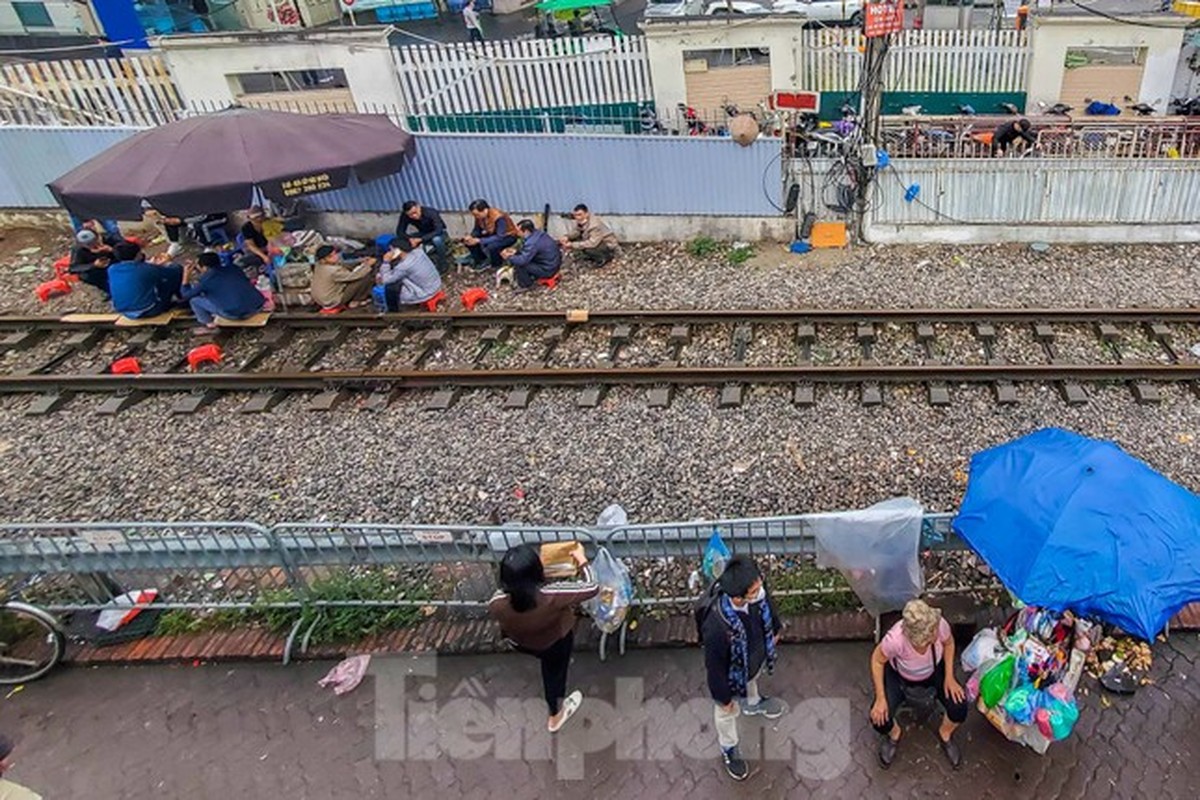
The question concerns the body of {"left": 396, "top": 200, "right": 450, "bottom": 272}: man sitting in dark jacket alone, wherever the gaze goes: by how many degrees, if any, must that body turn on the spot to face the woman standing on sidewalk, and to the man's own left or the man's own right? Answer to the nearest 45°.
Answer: approximately 45° to the man's own left

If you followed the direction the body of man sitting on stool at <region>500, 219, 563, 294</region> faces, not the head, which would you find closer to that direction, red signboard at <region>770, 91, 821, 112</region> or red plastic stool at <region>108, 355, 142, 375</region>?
the red plastic stool

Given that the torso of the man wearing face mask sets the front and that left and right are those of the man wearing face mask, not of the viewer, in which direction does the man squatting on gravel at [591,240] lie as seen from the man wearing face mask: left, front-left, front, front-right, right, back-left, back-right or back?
back-left

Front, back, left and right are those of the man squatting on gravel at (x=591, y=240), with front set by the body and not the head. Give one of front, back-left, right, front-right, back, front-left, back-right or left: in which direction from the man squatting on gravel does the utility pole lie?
back-left

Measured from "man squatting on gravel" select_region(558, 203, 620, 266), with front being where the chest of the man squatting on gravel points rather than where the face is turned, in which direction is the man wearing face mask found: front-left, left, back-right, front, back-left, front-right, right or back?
front-left

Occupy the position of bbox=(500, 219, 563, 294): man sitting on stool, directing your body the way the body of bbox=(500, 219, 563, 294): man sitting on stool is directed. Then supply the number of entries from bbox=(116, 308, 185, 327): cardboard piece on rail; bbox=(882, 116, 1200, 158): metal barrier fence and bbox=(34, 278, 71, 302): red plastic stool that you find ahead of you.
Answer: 2

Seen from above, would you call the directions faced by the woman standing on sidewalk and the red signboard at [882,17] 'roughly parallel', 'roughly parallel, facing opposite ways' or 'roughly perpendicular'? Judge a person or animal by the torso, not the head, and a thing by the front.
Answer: roughly parallel, facing opposite ways

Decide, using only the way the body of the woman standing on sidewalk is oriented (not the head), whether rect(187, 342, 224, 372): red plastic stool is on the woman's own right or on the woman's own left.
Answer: on the woman's own left

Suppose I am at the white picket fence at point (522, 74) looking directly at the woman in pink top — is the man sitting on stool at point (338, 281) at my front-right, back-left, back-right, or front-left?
front-right

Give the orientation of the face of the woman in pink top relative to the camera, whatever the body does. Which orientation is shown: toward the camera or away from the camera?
toward the camera

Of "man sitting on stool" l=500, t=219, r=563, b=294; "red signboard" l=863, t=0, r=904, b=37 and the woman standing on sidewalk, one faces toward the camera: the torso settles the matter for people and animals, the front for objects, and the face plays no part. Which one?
the red signboard

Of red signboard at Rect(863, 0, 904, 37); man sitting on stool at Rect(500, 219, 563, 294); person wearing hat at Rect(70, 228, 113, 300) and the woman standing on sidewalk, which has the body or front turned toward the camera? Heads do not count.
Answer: the red signboard

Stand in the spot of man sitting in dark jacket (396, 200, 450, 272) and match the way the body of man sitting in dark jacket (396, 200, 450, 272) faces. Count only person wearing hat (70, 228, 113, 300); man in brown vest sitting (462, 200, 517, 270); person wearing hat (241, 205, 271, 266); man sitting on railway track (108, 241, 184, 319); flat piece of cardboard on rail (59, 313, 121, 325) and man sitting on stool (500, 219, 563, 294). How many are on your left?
2

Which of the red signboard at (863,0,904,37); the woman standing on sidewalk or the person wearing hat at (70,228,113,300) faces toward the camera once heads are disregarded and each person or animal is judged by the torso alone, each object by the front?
the red signboard

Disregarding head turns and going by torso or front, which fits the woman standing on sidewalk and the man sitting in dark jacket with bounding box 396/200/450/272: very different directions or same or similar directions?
very different directions

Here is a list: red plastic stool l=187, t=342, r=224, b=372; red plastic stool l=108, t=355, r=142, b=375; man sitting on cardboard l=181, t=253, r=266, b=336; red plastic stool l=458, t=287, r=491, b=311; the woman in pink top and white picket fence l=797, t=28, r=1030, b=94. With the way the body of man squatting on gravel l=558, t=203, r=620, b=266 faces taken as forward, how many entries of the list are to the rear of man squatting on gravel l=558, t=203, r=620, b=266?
1

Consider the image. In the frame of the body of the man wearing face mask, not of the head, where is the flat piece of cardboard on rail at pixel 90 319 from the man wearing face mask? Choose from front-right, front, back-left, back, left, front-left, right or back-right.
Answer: back

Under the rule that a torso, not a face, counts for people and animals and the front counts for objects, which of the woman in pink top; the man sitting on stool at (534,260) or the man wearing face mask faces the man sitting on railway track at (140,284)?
the man sitting on stool at (534,260)

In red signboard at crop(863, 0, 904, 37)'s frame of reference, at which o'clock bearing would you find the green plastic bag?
The green plastic bag is roughly at 12 o'clock from the red signboard.
